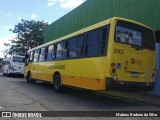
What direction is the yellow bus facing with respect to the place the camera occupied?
facing away from the viewer and to the left of the viewer
